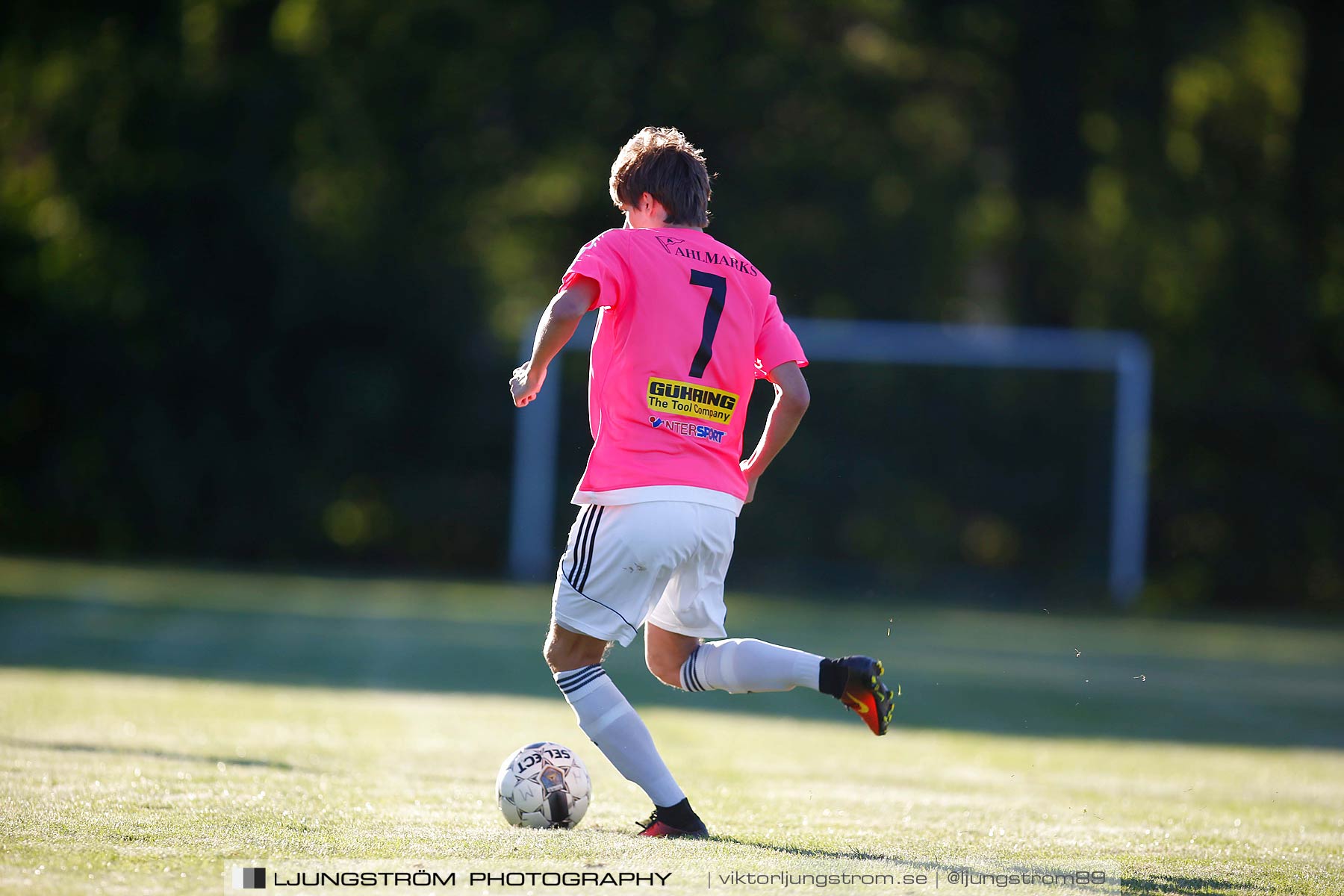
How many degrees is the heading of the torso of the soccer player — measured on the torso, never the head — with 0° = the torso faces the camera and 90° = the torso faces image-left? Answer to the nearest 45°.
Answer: approximately 135°

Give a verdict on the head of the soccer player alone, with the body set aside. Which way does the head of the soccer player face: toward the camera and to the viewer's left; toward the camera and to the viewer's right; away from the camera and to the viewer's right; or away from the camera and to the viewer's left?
away from the camera and to the viewer's left

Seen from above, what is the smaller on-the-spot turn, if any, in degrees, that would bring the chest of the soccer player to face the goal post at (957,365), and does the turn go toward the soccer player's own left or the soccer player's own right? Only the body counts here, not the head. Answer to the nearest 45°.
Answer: approximately 45° to the soccer player's own right
